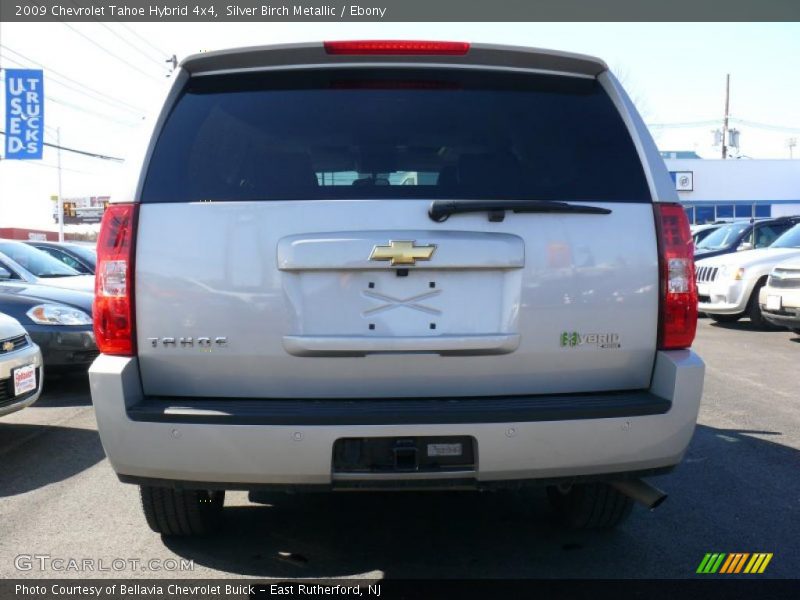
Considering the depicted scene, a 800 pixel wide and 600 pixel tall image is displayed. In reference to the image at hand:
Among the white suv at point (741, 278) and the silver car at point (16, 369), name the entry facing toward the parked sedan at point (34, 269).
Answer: the white suv

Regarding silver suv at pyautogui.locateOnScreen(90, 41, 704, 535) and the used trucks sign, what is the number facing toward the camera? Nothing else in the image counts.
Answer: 1

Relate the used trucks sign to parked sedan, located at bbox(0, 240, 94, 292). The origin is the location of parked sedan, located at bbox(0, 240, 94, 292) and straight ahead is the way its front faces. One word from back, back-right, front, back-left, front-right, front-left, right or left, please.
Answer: back-left

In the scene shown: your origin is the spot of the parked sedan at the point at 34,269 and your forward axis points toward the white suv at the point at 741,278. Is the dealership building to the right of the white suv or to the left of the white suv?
left

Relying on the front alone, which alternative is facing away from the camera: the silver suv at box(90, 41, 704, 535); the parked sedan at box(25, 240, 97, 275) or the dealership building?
the silver suv

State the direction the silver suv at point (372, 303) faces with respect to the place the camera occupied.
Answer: facing away from the viewer

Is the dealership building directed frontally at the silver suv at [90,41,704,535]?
yes

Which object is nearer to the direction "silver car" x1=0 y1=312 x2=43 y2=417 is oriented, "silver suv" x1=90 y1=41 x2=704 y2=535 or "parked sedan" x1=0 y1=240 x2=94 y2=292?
the silver suv

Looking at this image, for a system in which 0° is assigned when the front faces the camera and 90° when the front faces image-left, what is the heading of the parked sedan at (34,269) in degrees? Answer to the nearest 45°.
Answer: approximately 315°

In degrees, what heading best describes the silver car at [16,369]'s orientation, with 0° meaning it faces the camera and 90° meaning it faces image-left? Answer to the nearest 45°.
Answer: approximately 315°

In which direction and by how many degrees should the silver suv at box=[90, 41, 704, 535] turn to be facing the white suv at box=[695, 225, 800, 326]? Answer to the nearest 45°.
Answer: approximately 45° to its right
